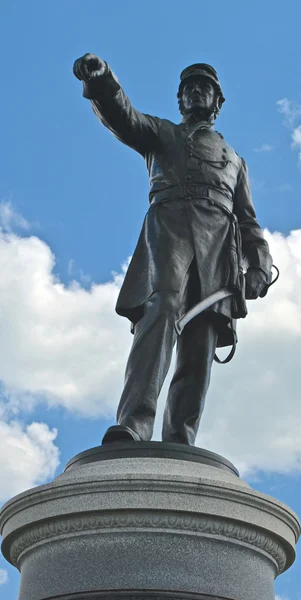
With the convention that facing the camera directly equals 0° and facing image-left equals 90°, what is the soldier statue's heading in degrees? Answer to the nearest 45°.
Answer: approximately 0°
